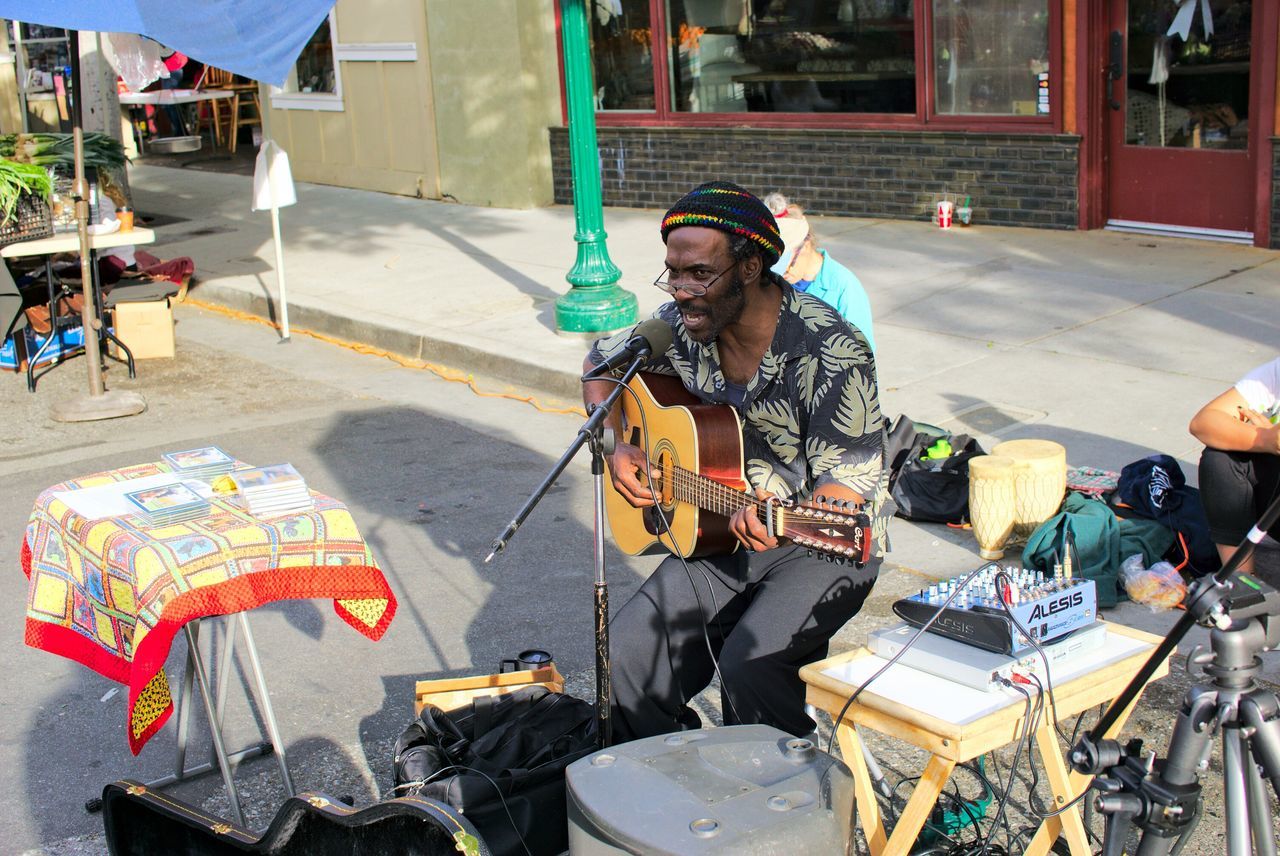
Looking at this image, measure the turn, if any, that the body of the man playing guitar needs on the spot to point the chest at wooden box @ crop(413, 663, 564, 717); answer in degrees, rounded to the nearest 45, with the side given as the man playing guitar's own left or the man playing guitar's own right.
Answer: approximately 90° to the man playing guitar's own right

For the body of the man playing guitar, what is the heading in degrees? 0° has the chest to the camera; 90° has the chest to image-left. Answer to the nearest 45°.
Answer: approximately 45°

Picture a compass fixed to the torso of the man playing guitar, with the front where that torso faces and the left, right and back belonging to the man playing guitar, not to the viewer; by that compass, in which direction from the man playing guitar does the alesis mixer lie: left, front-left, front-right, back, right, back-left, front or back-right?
left

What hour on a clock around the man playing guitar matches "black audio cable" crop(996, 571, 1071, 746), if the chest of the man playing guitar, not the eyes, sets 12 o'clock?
The black audio cable is roughly at 9 o'clock from the man playing guitar.

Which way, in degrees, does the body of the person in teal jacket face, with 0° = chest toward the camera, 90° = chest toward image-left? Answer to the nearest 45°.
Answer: approximately 90°

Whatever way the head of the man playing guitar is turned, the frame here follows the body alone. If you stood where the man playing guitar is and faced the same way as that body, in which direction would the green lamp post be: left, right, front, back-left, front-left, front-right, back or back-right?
back-right

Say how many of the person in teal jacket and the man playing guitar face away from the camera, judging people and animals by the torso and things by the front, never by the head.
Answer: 0
